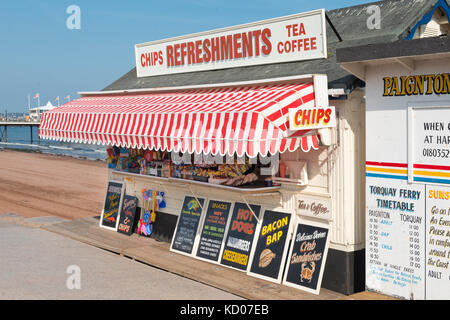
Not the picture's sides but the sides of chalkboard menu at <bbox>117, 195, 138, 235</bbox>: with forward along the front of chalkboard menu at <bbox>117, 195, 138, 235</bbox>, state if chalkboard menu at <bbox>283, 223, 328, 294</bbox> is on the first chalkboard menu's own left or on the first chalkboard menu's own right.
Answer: on the first chalkboard menu's own left

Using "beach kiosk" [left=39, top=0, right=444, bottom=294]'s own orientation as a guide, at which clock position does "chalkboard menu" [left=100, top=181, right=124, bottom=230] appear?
The chalkboard menu is roughly at 3 o'clock from the beach kiosk.

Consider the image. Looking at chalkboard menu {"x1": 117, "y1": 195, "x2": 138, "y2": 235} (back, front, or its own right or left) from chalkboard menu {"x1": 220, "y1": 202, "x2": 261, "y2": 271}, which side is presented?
left

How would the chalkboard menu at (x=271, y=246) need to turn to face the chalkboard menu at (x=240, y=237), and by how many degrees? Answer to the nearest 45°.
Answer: approximately 90° to its right

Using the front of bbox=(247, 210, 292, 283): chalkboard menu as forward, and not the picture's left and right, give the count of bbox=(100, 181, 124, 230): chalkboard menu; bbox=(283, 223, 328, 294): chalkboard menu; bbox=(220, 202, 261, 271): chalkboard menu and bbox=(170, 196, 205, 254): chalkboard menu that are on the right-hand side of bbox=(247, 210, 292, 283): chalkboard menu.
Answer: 3

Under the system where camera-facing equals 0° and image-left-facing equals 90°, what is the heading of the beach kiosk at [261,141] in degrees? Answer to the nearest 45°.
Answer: approximately 45°

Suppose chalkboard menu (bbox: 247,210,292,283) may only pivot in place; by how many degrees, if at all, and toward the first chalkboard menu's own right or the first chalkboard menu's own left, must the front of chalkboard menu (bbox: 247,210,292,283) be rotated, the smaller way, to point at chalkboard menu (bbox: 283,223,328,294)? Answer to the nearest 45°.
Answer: approximately 90° to the first chalkboard menu's own left

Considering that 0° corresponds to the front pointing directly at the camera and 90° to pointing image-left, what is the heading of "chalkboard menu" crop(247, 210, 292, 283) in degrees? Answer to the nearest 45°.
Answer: approximately 45°

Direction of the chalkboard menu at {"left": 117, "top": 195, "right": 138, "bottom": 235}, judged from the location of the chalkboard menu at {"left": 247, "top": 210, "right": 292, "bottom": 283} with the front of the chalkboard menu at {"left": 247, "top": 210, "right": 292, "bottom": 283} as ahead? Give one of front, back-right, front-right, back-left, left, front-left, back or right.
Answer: right

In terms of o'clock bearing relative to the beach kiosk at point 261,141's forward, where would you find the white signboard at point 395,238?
The white signboard is roughly at 9 o'clock from the beach kiosk.
